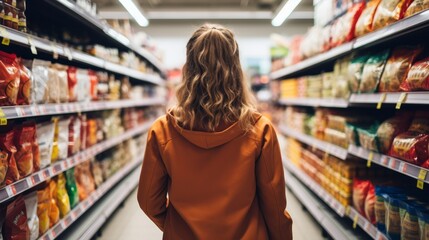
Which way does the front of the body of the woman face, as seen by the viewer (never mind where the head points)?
away from the camera

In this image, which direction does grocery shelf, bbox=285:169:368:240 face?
to the viewer's left

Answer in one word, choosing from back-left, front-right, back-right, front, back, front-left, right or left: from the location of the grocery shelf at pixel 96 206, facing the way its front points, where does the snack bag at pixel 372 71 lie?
front-right

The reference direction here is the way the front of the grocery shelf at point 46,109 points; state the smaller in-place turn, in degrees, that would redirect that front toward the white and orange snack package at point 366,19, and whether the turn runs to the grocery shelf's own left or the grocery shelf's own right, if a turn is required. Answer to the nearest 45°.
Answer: approximately 45° to the grocery shelf's own left

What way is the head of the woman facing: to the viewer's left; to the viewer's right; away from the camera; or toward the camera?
away from the camera

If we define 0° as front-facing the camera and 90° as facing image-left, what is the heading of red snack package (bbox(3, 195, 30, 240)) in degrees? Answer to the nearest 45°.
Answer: approximately 315°

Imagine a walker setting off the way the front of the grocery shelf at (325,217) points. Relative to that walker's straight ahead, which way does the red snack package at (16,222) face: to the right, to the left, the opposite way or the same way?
the opposite way

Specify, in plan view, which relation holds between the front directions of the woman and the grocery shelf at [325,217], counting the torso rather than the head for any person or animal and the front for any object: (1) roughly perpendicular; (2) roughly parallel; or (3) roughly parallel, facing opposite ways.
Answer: roughly perpendicular

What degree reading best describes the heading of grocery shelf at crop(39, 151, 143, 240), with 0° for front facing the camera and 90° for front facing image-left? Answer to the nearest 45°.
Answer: approximately 270°

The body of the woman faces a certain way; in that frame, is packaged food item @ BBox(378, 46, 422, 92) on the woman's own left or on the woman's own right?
on the woman's own right

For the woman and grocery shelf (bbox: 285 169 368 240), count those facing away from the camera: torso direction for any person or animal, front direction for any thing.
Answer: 1

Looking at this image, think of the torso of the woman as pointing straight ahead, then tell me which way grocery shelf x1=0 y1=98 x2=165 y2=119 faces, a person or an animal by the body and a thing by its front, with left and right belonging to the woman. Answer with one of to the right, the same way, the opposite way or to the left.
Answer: to the right

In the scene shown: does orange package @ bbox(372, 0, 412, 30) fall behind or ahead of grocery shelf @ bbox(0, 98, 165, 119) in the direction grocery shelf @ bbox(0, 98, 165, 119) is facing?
ahead

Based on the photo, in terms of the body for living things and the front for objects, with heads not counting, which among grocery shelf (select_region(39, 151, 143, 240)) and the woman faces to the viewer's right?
the grocery shelf

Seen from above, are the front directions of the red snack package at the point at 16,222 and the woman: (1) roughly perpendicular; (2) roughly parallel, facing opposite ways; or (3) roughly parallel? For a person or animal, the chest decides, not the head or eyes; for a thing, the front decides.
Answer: roughly perpendicular

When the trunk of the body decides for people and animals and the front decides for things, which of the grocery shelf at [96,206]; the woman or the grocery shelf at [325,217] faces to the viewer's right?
the grocery shelf at [96,206]
